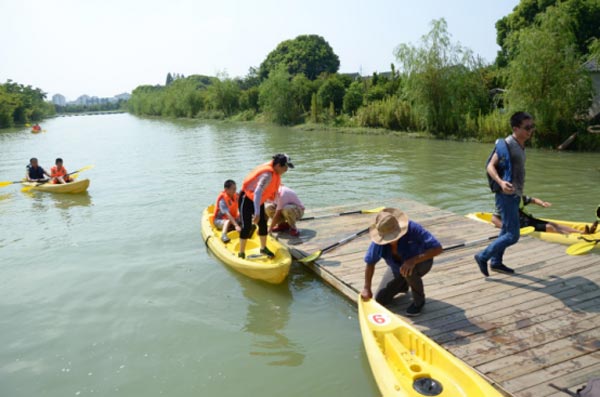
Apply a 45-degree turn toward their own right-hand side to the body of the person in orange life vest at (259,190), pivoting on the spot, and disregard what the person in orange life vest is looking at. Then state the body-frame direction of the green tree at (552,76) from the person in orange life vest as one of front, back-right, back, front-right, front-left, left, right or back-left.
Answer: left

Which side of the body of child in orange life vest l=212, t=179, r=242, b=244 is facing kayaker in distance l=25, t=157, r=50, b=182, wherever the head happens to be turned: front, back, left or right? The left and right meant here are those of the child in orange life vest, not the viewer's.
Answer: back

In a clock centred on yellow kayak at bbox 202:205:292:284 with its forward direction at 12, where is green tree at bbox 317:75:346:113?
The green tree is roughly at 8 o'clock from the yellow kayak.

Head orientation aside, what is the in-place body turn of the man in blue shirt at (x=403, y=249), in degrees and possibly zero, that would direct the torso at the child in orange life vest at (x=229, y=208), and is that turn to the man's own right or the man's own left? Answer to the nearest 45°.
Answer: approximately 90° to the man's own right

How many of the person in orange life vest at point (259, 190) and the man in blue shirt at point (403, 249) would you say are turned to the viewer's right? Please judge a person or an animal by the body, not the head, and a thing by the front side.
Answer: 1

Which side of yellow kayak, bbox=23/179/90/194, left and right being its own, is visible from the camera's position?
right

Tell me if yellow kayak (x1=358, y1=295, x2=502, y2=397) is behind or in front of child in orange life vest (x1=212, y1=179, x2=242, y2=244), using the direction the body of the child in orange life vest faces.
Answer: in front

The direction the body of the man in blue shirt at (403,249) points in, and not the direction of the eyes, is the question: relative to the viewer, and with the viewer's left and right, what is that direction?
facing the viewer and to the left of the viewer

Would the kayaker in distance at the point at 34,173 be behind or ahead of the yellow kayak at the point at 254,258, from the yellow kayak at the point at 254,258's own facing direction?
behind

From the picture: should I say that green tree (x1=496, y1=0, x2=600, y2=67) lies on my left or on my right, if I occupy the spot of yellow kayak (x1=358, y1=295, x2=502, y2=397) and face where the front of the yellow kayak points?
on my right

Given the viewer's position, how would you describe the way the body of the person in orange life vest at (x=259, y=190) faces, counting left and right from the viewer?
facing to the right of the viewer

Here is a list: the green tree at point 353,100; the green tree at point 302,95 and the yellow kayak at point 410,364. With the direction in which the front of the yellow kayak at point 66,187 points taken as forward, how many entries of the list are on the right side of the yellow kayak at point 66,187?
1

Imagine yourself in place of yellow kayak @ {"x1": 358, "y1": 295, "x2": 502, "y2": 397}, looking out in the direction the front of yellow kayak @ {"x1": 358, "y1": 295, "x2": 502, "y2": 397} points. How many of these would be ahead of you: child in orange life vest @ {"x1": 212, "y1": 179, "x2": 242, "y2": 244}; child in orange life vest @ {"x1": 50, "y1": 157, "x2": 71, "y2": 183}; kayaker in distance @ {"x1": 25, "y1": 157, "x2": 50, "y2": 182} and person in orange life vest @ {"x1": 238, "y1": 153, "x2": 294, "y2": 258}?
4
